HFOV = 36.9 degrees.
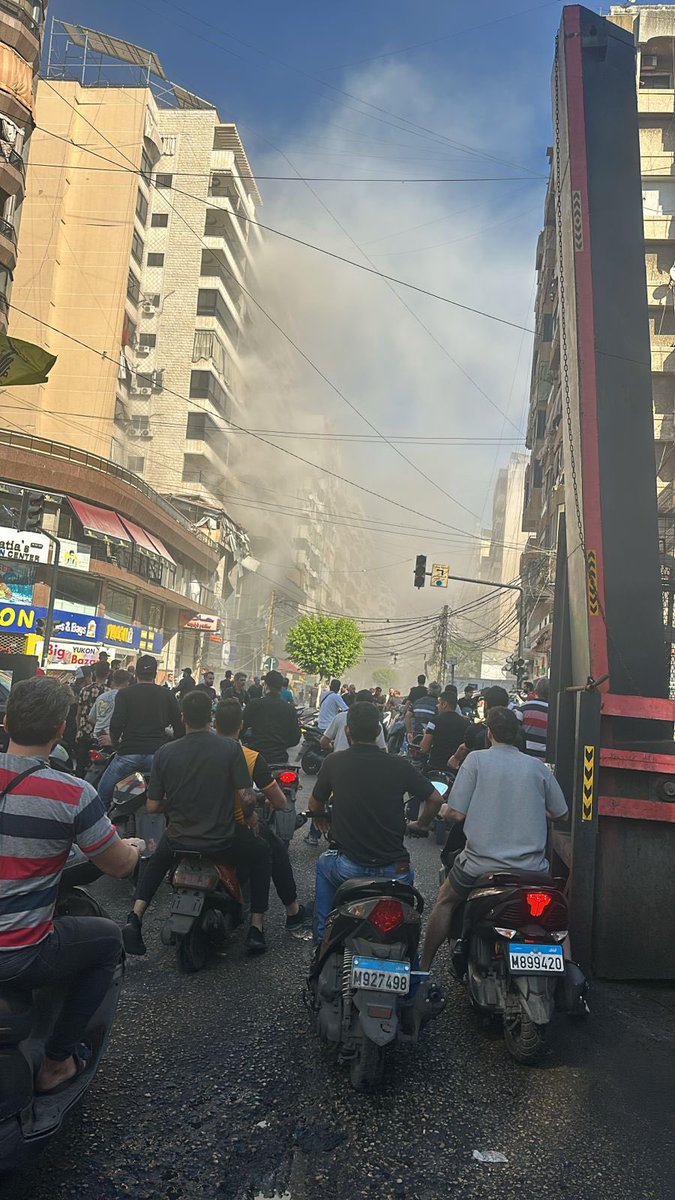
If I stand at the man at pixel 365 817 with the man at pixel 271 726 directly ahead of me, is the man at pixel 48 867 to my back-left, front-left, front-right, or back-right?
back-left

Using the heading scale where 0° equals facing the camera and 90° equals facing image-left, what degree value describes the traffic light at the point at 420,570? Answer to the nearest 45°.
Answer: approximately 0°

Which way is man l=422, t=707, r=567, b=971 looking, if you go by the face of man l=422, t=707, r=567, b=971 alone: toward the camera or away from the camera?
away from the camera

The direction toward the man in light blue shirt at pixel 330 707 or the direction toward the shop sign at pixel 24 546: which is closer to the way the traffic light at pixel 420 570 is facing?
the man in light blue shirt

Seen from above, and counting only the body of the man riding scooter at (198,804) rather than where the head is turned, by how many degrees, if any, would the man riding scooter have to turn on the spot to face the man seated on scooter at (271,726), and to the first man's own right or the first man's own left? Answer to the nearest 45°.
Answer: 0° — they already face them

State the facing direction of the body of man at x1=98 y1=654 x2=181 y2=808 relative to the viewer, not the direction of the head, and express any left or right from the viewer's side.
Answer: facing away from the viewer

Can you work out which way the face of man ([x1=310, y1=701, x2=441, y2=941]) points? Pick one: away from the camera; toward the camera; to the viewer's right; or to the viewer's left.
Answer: away from the camera

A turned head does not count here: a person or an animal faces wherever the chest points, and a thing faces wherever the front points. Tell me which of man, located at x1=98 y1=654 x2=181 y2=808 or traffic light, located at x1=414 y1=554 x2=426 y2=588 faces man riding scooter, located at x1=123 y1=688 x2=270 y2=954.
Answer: the traffic light

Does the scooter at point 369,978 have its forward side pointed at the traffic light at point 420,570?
yes

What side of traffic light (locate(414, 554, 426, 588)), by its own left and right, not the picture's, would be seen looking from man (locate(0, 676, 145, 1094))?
front

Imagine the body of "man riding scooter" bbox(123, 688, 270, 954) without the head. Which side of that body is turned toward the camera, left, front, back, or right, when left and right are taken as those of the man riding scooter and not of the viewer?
back

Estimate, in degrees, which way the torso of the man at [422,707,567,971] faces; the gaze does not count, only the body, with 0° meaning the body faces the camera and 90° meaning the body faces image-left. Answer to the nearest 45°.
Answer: approximately 180°

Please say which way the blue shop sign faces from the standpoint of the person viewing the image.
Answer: facing the viewer and to the right of the viewer

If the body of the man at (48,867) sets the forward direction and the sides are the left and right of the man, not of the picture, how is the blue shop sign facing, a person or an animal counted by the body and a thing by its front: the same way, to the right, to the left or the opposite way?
to the right

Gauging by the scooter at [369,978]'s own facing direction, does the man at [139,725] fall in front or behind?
in front

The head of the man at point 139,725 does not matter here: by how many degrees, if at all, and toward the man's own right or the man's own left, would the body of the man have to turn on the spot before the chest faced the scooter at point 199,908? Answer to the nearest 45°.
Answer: approximately 180°

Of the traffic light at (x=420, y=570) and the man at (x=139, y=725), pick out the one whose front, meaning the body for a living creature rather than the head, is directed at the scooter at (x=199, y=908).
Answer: the traffic light
